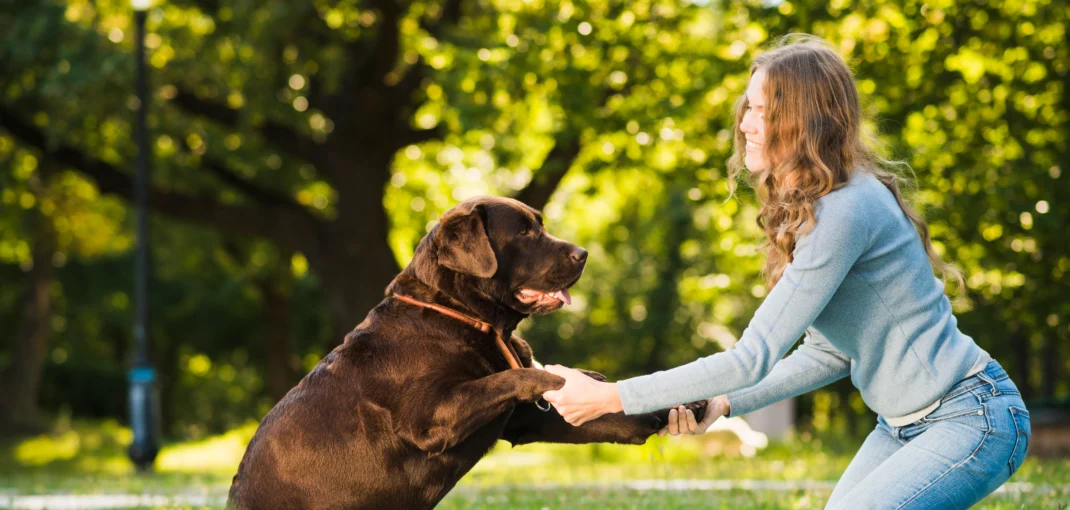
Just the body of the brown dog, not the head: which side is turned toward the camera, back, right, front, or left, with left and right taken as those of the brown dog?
right

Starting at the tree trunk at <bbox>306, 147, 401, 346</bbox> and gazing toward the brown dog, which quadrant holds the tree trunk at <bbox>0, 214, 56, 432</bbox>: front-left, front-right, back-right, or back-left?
back-right

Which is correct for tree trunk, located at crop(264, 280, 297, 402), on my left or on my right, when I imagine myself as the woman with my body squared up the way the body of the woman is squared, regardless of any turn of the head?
on my right

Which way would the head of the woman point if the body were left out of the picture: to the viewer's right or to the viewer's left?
to the viewer's left

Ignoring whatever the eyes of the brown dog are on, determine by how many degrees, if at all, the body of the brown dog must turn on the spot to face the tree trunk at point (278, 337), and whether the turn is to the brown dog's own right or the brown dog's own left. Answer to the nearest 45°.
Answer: approximately 90° to the brown dog's own left

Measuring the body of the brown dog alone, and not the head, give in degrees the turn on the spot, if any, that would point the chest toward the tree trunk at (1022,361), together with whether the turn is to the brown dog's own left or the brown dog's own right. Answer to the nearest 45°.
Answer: approximately 45° to the brown dog's own left

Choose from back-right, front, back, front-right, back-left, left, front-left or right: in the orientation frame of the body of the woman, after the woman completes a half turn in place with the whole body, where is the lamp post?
back-left

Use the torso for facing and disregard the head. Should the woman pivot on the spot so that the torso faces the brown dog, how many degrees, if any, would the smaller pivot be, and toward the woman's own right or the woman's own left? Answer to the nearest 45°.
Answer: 0° — they already face it

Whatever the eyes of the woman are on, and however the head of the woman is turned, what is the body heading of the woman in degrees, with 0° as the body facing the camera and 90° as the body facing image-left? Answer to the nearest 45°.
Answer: approximately 90°

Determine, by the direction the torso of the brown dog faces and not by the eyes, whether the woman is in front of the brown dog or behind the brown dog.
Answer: in front

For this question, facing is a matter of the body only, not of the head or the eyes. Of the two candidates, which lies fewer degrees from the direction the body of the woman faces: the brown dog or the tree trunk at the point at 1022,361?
the brown dog

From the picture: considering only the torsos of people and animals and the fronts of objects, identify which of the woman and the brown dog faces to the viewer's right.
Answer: the brown dog

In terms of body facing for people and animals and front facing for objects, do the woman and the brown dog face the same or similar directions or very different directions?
very different directions

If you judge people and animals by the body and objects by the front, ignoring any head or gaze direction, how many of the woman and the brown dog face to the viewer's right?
1
